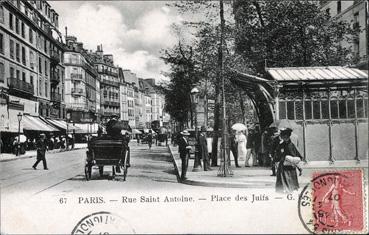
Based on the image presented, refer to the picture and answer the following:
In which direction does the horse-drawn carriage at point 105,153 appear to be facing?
away from the camera

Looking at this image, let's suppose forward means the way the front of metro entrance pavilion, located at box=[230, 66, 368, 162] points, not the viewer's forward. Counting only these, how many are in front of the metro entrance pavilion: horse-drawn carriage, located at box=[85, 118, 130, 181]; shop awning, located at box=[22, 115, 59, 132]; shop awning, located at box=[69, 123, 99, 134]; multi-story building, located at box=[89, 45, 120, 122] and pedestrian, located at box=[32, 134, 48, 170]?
5

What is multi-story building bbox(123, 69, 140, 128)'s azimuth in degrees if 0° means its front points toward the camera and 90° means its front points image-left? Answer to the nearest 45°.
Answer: approximately 315°

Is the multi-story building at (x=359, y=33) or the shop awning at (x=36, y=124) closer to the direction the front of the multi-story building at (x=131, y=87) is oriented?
the multi-story building

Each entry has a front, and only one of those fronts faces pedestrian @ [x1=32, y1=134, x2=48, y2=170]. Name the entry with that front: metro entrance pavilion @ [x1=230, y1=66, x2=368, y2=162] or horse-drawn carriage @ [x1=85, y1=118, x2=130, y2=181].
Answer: the metro entrance pavilion
